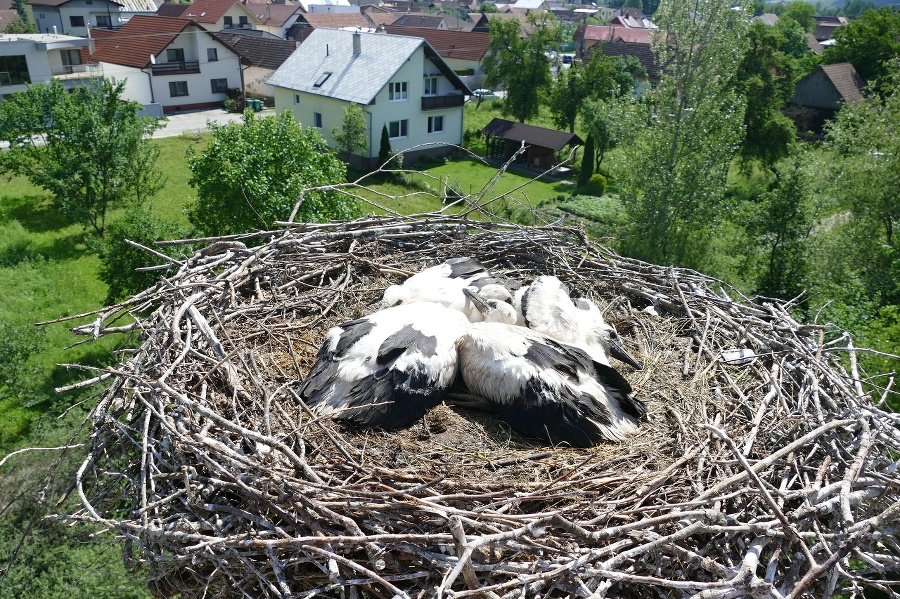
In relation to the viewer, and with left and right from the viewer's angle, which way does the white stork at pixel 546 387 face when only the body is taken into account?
facing away from the viewer and to the left of the viewer

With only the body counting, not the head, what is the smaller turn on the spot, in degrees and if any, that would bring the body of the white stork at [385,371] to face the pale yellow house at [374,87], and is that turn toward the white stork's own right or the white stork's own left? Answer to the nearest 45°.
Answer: approximately 45° to the white stork's own left

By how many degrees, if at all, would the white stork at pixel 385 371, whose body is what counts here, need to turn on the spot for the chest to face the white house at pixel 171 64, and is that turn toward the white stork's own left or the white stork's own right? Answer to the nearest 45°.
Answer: approximately 45° to the white stork's own left

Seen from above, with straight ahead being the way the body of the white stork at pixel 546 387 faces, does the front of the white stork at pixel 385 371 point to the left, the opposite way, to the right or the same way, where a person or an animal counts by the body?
to the right

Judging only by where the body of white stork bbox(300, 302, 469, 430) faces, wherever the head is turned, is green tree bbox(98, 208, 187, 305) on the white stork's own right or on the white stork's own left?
on the white stork's own left

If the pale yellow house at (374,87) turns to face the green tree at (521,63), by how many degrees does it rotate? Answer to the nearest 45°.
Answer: approximately 90° to its left

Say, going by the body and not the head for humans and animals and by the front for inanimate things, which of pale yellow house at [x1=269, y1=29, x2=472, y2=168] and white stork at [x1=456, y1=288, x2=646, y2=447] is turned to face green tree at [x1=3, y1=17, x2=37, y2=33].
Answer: the white stork

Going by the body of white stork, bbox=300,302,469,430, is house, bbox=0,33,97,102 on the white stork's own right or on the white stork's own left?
on the white stork's own left

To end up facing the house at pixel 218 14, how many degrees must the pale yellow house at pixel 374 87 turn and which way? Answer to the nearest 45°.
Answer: approximately 180°

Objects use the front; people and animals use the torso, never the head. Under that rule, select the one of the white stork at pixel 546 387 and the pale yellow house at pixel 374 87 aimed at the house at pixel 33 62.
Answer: the white stork

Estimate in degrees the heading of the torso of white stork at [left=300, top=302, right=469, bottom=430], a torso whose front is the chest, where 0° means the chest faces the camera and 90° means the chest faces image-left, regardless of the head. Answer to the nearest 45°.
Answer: approximately 225°

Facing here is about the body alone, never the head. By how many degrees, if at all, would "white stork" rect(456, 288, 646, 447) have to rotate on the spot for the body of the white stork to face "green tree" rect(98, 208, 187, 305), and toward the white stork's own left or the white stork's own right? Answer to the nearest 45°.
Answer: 0° — it already faces it

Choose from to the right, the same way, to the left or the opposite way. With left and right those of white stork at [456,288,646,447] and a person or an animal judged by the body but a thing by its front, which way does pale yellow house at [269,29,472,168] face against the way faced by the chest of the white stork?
the opposite way
